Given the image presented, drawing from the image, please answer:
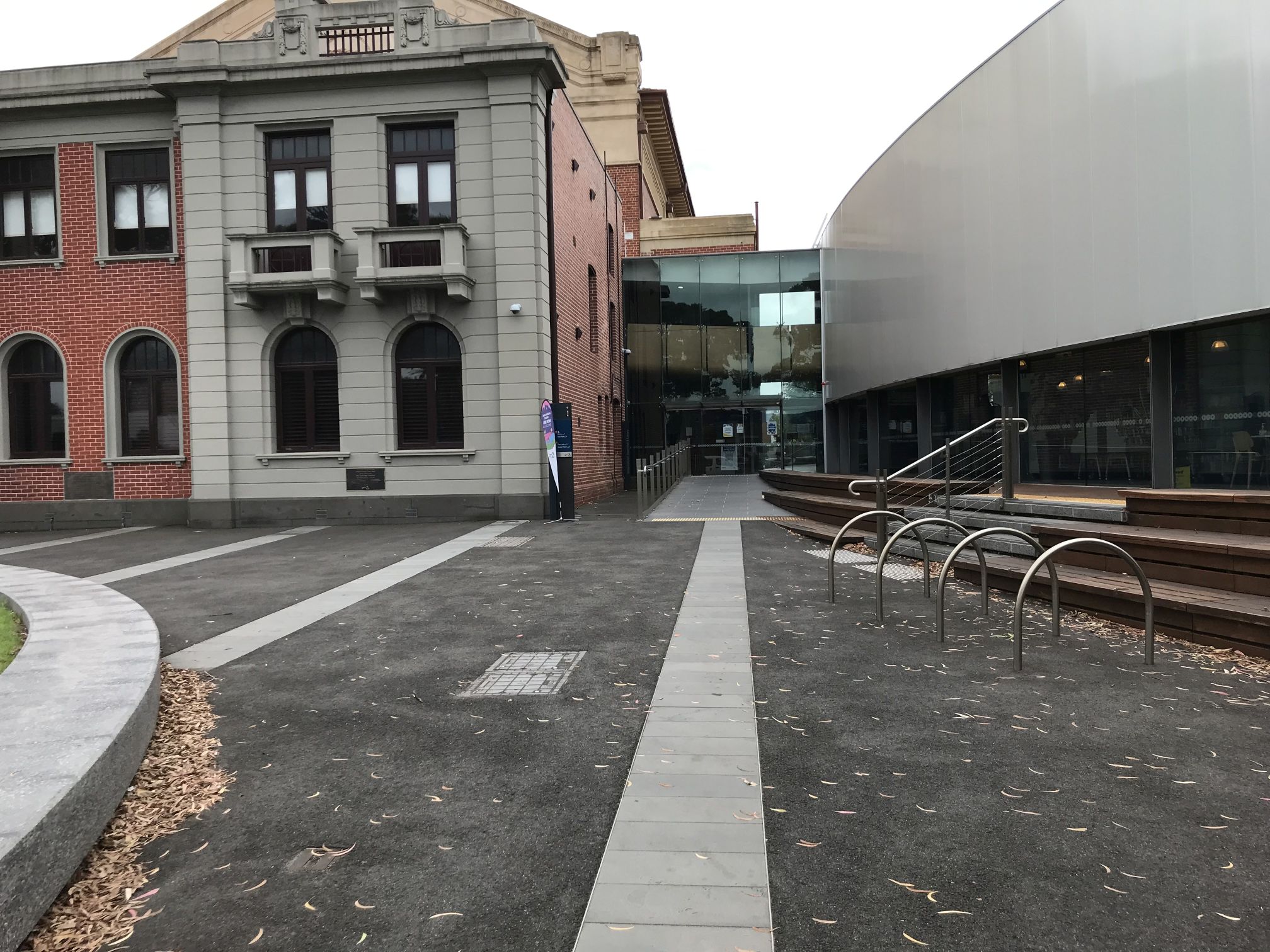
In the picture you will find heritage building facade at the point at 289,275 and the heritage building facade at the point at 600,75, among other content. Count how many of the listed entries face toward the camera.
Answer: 2

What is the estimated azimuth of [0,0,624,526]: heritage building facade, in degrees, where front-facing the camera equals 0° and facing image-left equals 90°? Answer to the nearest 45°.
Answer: approximately 0°

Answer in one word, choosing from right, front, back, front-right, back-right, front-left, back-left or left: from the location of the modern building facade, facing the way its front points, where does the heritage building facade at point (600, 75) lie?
right

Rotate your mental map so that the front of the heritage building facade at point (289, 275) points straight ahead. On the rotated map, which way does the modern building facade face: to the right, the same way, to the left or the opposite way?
to the right

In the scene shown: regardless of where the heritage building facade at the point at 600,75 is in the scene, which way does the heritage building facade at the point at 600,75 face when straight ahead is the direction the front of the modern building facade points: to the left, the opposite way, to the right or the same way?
to the left

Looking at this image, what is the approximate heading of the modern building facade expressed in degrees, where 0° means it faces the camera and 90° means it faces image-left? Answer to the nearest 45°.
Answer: approximately 45°

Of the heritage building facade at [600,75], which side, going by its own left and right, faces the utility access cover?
front

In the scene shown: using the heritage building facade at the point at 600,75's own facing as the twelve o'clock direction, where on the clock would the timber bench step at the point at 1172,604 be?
The timber bench step is roughly at 12 o'clock from the heritage building facade.
